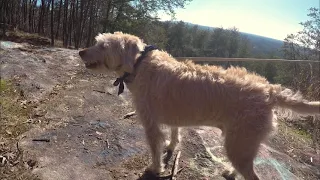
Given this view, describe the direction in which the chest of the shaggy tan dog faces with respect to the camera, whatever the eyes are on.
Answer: to the viewer's left
